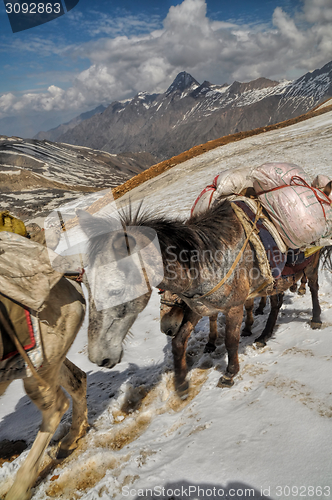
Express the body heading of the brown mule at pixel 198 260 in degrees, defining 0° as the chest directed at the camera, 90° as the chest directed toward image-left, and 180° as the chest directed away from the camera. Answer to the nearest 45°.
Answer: approximately 45°
